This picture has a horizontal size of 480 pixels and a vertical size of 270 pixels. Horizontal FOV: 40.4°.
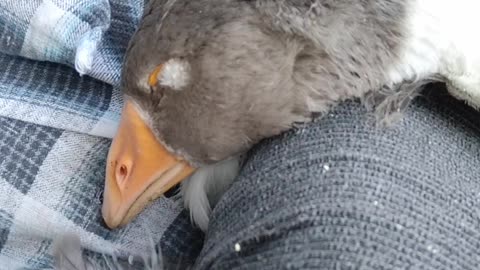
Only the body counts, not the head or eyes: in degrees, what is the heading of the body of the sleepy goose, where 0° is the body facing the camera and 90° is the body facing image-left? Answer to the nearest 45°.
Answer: approximately 90°
